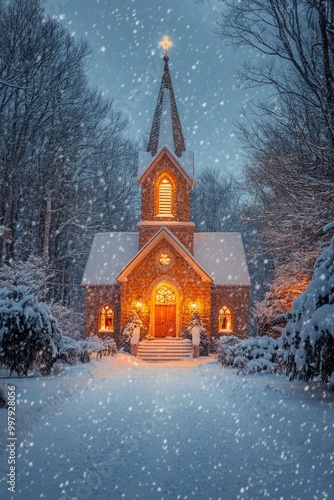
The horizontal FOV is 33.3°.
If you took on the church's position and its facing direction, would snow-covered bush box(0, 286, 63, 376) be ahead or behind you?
ahead

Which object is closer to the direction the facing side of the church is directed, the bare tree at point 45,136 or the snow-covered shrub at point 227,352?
the snow-covered shrub

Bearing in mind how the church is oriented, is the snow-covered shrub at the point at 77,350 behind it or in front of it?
in front

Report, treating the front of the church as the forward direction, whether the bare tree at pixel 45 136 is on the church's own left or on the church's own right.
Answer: on the church's own right

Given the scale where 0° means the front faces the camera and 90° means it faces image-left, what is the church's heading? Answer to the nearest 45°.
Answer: approximately 0°
